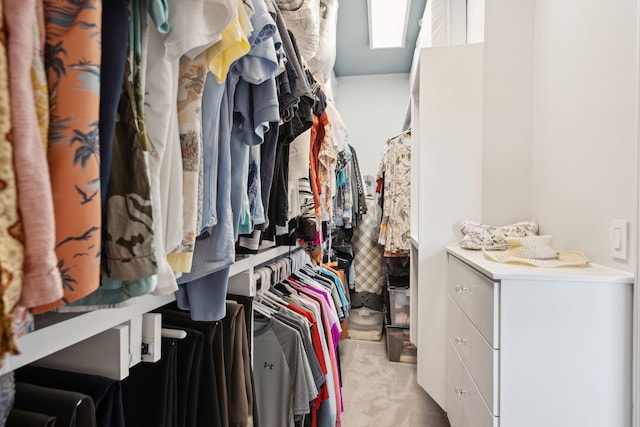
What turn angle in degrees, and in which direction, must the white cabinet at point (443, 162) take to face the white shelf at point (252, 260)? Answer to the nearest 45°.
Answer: approximately 45° to its left

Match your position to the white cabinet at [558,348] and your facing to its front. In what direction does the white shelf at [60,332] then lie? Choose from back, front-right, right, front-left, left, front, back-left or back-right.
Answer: front-left

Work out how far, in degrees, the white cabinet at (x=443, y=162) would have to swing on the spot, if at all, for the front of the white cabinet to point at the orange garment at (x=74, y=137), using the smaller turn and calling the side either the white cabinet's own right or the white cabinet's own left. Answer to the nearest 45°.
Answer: approximately 90° to the white cabinet's own left

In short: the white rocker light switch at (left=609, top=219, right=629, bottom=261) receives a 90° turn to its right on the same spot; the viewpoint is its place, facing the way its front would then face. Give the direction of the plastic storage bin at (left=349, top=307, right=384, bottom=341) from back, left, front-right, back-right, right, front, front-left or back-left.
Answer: front

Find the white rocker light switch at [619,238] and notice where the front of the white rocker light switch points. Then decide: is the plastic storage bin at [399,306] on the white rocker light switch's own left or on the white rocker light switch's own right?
on the white rocker light switch's own right

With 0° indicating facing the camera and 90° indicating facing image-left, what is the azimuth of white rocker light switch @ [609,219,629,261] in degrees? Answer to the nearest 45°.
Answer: approximately 45°

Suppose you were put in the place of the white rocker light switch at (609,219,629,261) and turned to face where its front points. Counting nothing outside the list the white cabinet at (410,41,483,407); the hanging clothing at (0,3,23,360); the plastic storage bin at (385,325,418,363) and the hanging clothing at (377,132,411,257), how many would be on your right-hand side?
3

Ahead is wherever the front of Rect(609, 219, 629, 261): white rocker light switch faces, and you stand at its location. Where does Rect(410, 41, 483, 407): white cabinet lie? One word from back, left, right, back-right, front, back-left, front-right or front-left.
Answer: right

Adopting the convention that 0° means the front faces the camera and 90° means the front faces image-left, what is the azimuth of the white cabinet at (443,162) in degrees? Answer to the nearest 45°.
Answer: approximately 90°

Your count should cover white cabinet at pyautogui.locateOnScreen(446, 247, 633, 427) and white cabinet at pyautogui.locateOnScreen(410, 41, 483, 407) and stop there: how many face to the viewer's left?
2

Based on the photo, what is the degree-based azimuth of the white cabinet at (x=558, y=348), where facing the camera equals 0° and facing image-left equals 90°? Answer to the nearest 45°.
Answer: approximately 90°

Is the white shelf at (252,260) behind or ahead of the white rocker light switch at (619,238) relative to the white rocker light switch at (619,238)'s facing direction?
ahead

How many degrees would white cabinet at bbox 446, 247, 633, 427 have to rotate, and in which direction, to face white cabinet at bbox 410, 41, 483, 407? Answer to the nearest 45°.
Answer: approximately 45° to its right
